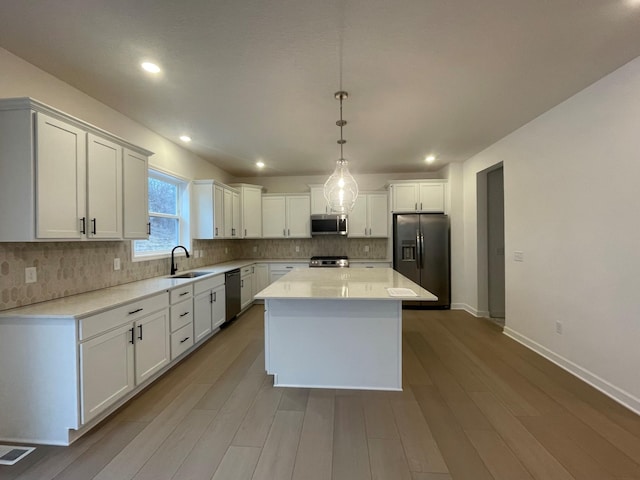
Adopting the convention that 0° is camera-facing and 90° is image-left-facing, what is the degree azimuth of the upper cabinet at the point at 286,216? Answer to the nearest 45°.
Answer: approximately 0°

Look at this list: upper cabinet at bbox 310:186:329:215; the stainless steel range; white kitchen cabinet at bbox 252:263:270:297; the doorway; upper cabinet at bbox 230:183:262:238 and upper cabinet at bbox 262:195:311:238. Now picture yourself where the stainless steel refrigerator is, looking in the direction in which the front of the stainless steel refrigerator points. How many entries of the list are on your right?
5

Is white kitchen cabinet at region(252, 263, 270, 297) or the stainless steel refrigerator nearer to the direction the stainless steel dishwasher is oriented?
the stainless steel refrigerator

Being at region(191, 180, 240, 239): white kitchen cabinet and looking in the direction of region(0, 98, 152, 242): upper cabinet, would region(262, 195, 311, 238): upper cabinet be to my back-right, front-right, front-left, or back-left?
back-left

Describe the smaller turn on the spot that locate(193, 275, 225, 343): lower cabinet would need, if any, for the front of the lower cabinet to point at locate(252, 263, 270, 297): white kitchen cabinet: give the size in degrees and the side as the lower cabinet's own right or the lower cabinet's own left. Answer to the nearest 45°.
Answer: approximately 90° to the lower cabinet's own left

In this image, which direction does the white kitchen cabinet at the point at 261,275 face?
to the viewer's right

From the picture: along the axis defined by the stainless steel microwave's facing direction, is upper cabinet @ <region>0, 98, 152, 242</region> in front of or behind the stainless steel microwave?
in front

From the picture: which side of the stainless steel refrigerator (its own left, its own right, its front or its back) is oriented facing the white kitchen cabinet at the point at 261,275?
right

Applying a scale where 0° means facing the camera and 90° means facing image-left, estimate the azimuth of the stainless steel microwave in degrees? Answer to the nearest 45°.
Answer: approximately 0°
